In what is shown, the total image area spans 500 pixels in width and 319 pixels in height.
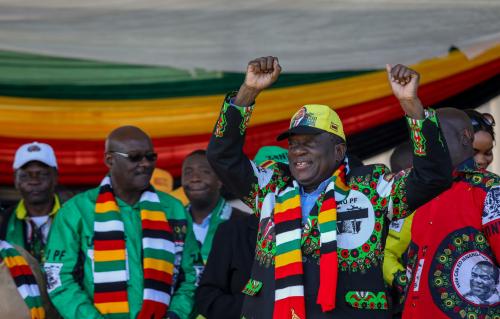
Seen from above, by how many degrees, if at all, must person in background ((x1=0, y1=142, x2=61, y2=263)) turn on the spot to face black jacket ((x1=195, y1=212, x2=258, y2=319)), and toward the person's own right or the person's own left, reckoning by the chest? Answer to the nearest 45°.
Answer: approximately 45° to the person's own left

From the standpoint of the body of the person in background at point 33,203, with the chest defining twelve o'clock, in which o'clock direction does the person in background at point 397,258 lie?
the person in background at point 397,258 is roughly at 10 o'clock from the person in background at point 33,203.

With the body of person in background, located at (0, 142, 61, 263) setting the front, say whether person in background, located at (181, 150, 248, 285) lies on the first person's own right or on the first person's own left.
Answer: on the first person's own left

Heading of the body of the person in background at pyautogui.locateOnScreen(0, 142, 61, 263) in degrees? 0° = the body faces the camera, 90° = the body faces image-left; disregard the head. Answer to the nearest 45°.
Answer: approximately 0°
